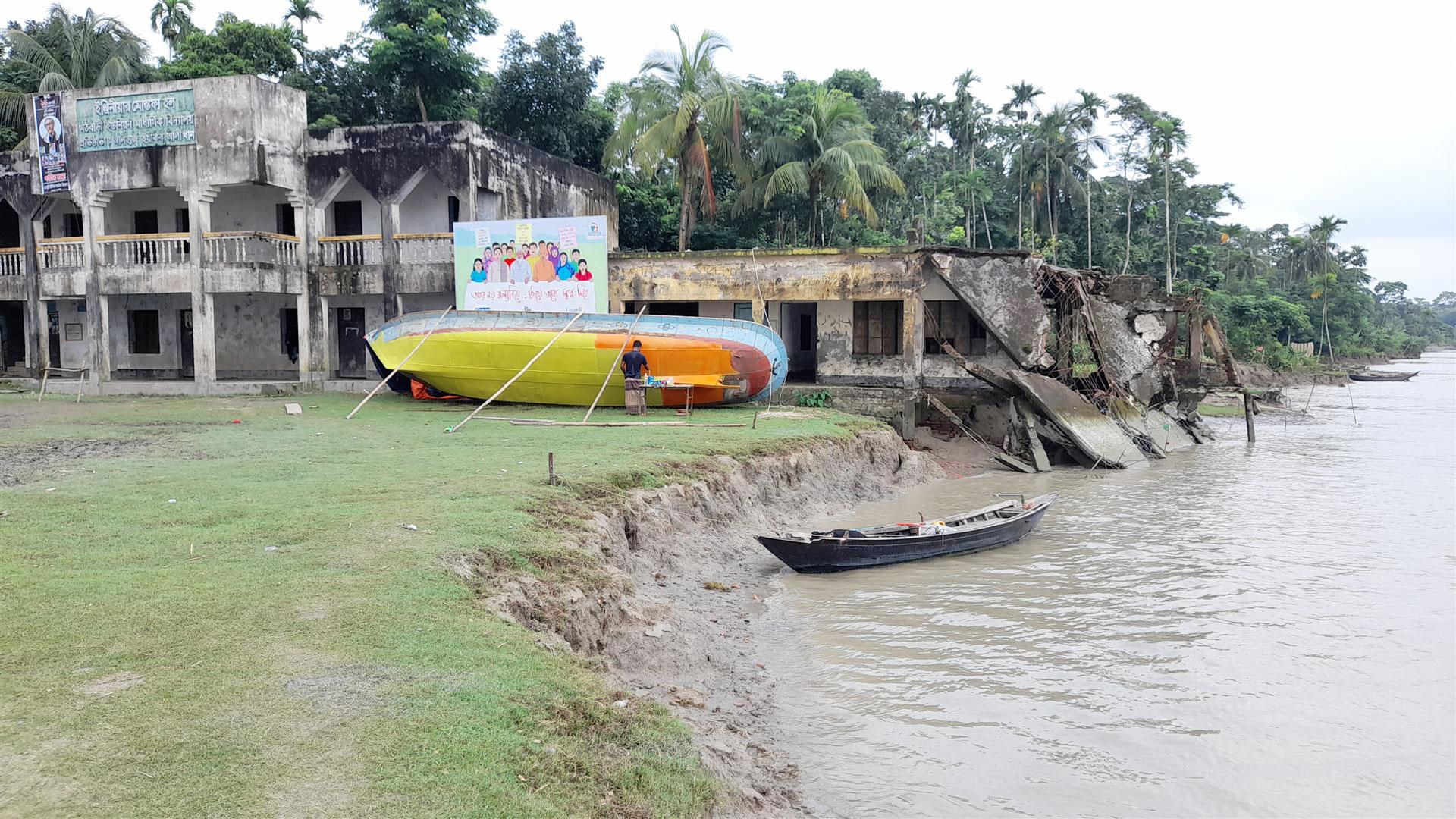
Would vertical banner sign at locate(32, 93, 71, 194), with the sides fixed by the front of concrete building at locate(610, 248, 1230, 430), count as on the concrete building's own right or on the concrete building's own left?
on the concrete building's own right

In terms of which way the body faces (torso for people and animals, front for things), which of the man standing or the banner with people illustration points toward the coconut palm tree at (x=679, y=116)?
the man standing

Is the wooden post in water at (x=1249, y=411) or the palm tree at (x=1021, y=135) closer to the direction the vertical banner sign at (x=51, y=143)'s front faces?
the wooden post in water

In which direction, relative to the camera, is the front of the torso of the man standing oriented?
away from the camera

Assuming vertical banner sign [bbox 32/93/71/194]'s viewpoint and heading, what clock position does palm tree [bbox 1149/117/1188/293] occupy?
The palm tree is roughly at 9 o'clock from the vertical banner sign.

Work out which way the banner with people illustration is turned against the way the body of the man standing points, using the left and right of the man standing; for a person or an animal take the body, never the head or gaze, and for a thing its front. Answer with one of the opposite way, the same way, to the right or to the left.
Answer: the opposite way

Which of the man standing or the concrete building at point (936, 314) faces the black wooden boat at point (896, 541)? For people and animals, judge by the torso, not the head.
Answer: the concrete building

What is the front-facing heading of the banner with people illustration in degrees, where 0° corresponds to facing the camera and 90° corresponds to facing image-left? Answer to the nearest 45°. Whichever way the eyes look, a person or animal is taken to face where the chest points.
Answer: approximately 0°
